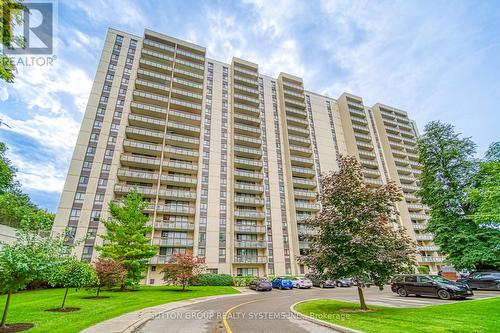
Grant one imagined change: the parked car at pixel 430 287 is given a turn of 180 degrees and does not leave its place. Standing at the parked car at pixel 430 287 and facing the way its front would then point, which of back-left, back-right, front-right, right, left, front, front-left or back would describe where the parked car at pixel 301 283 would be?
front

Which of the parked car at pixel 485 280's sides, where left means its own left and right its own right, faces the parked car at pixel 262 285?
front

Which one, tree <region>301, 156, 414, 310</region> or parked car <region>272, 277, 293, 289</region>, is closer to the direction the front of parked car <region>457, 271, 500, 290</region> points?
the parked car

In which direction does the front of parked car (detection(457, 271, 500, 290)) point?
to the viewer's left

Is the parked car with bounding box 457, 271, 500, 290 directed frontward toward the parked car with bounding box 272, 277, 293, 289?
yes

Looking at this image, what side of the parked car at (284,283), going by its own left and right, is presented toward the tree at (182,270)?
right

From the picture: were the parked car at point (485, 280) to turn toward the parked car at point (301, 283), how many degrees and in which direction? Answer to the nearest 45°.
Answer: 0° — it already faces it

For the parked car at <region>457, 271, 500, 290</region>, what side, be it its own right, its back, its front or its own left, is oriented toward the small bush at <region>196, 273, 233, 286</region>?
front

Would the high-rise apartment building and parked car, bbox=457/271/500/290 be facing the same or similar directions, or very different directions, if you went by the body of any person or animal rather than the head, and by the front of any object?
very different directions

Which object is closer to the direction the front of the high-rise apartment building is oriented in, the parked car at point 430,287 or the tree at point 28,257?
the parked car
